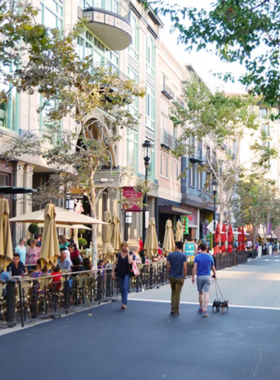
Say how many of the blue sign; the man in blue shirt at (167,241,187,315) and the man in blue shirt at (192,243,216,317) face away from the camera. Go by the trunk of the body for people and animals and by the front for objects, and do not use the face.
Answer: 2

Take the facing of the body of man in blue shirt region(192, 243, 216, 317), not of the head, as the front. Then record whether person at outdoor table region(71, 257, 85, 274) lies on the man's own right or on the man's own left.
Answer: on the man's own left

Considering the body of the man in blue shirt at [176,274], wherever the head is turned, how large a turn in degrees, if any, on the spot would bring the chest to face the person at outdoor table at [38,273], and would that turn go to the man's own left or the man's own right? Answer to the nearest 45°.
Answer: approximately 90° to the man's own left

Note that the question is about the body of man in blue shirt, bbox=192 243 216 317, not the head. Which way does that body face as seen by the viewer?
away from the camera

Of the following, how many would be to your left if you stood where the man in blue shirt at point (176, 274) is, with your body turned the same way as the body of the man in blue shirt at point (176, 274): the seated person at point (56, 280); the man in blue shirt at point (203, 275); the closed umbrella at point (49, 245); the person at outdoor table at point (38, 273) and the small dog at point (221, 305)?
3

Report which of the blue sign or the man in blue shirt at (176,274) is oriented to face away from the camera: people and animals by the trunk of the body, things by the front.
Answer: the man in blue shirt

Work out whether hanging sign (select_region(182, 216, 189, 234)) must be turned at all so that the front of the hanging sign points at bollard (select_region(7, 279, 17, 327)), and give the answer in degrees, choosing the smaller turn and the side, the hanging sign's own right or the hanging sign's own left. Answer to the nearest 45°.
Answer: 0° — it already faces it

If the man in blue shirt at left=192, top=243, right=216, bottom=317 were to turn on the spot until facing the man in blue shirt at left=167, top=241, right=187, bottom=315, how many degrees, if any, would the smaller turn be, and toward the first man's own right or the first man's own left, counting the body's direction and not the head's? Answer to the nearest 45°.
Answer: approximately 90° to the first man's own left

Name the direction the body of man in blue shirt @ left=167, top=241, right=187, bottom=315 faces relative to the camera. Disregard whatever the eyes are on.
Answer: away from the camera
